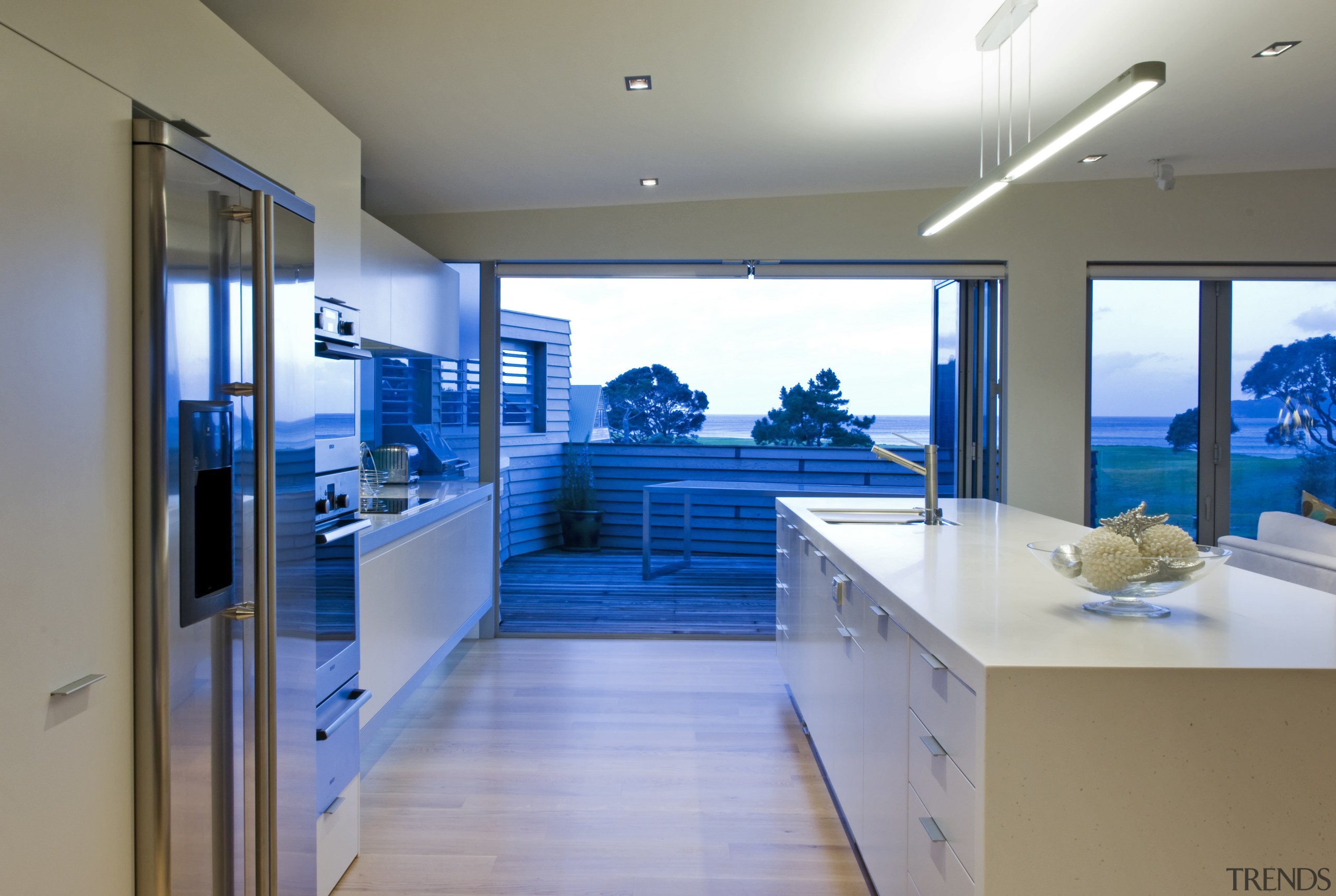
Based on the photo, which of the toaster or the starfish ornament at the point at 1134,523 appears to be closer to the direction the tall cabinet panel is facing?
the starfish ornament

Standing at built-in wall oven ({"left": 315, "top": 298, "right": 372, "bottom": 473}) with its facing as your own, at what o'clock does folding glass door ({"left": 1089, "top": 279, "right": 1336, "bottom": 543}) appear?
The folding glass door is roughly at 10 o'clock from the built-in wall oven.

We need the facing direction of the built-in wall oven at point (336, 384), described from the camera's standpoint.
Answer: facing the viewer and to the right of the viewer

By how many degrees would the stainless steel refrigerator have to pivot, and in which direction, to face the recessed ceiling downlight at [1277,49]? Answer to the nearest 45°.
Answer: approximately 45° to its left

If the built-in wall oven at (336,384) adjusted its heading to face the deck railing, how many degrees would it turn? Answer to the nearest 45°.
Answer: approximately 90° to its left

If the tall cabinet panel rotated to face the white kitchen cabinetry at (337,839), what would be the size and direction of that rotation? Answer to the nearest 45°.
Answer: approximately 90° to its left

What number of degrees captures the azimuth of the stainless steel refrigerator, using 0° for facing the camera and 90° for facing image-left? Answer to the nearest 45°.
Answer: approximately 315°

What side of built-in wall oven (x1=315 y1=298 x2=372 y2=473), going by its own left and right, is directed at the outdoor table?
left

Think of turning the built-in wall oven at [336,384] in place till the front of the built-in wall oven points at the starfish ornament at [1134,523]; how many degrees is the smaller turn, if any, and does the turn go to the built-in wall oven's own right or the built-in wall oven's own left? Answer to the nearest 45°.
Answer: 0° — it already faces it

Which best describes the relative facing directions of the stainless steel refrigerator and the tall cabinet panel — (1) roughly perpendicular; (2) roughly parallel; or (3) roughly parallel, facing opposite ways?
roughly parallel

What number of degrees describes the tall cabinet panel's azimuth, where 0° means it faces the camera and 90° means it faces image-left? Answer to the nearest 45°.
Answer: approximately 315°

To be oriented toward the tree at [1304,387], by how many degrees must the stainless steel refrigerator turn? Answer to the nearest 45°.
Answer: approximately 45° to its left
